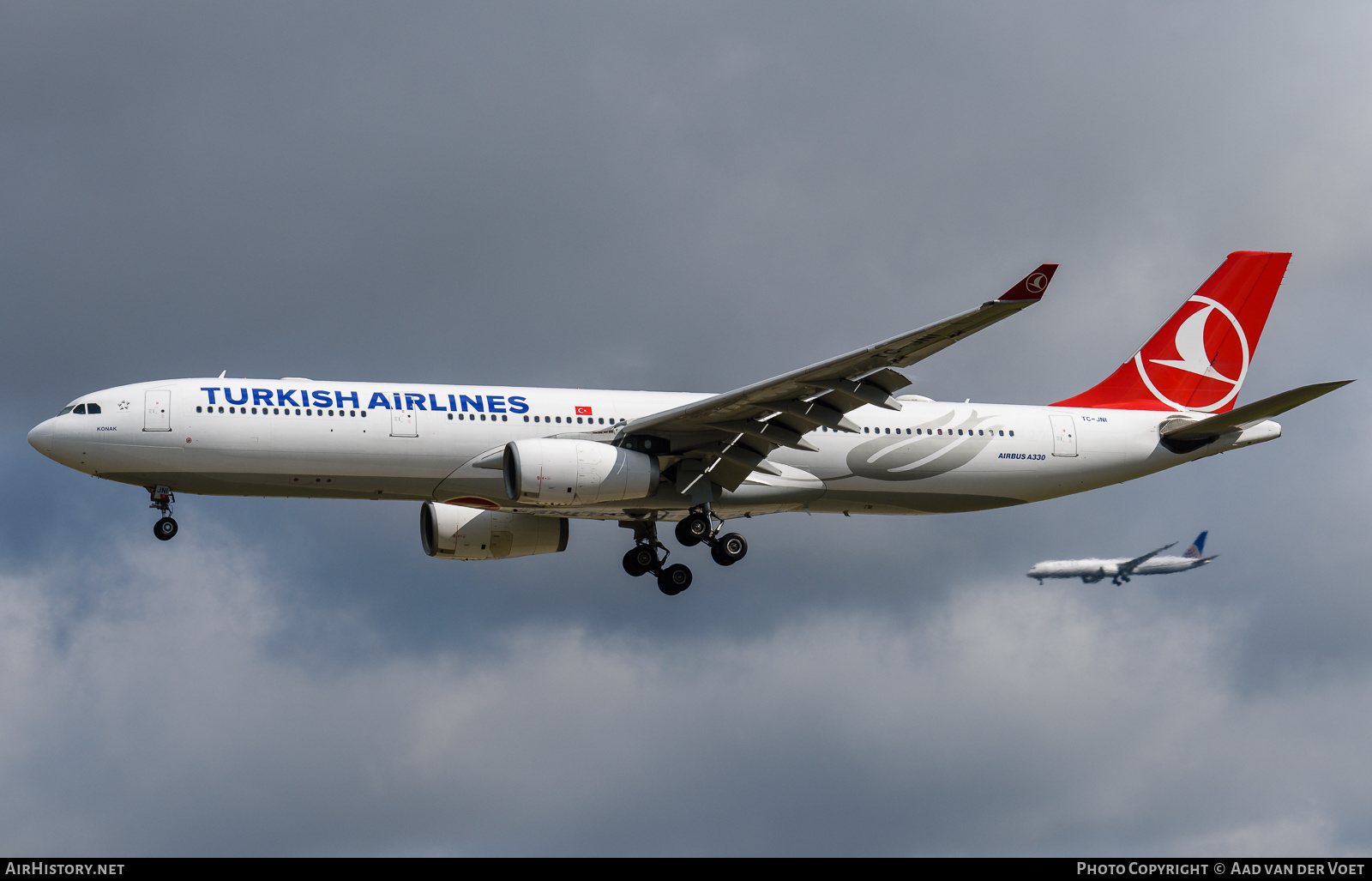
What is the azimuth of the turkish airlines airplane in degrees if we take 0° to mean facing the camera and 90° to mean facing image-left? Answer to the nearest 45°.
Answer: approximately 90°
